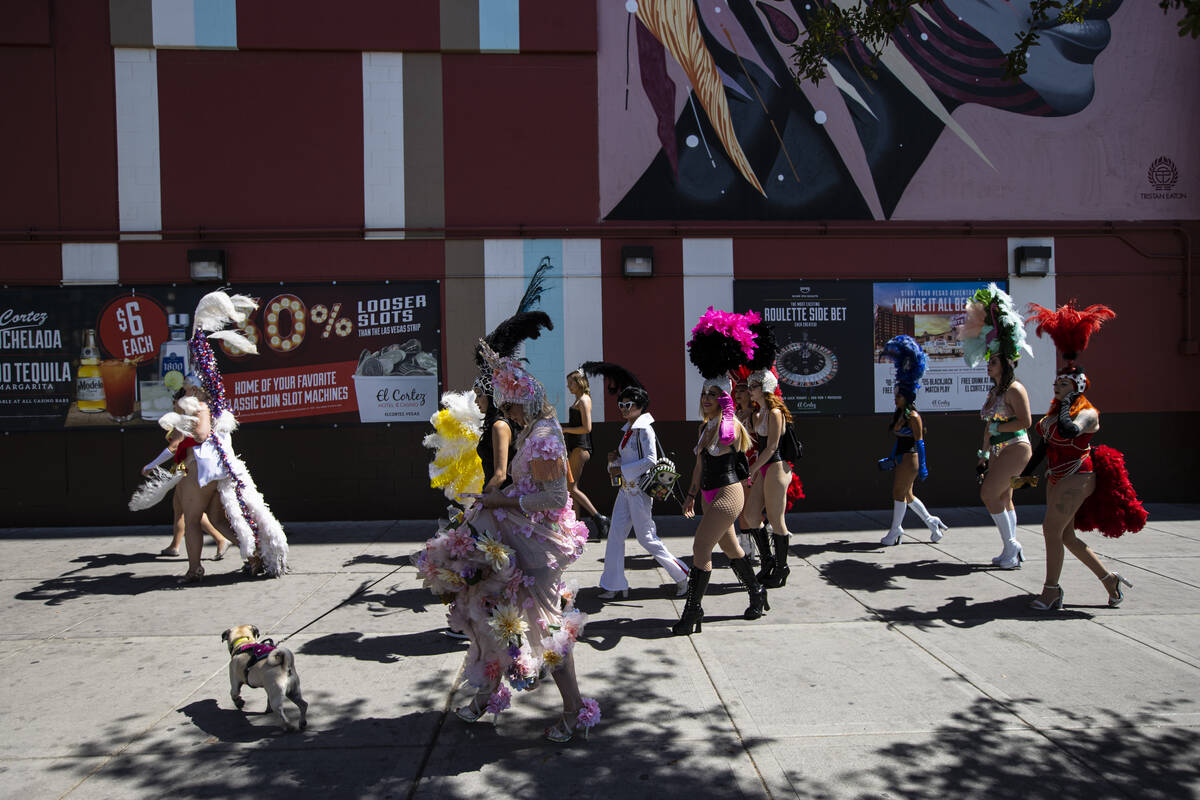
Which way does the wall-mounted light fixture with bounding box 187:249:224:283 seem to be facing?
toward the camera

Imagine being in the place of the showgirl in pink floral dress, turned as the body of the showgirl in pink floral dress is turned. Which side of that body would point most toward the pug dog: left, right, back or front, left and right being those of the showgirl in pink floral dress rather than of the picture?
front

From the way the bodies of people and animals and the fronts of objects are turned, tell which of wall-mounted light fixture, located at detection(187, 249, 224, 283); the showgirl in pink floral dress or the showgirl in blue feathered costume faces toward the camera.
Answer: the wall-mounted light fixture

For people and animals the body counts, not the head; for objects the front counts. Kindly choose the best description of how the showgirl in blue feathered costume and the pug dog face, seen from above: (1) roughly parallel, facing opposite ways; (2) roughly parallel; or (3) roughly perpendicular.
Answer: roughly parallel

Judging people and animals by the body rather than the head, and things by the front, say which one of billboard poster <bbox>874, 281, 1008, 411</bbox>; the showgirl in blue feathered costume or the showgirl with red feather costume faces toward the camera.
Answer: the billboard poster

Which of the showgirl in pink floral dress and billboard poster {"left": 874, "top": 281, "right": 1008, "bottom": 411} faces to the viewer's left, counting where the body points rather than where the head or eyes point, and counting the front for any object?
the showgirl in pink floral dress

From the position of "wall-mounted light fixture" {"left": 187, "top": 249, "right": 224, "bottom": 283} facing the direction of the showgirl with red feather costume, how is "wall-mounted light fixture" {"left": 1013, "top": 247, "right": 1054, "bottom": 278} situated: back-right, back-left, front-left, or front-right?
front-left

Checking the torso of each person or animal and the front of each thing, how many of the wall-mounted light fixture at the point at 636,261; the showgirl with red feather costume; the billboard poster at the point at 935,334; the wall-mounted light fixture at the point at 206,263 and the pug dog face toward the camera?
3

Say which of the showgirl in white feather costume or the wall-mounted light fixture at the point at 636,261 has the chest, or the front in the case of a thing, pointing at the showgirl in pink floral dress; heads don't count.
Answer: the wall-mounted light fixture

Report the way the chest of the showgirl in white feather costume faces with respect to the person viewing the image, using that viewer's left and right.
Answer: facing to the left of the viewer

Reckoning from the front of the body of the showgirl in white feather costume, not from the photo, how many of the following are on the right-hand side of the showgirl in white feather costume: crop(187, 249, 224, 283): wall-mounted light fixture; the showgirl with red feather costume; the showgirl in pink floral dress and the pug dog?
1

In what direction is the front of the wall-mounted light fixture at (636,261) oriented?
toward the camera

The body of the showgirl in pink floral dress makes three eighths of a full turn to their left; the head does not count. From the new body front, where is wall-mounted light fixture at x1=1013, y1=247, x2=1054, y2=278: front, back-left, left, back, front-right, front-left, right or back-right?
left

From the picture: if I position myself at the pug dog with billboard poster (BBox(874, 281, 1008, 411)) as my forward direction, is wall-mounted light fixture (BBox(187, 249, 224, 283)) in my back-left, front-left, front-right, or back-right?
front-left

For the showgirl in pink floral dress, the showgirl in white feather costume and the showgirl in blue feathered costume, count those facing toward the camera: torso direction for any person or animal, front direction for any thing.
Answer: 0

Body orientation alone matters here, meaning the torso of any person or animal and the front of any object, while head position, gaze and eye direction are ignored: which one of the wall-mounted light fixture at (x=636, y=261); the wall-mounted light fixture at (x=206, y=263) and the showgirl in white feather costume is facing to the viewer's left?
the showgirl in white feather costume

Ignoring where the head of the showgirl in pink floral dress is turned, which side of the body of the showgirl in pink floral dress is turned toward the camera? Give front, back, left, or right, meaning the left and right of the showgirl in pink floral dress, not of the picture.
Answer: left

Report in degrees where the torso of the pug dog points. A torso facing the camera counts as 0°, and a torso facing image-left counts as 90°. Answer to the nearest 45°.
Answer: approximately 135°

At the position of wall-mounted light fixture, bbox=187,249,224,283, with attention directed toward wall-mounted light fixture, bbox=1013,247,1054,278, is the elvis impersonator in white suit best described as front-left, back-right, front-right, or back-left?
front-right

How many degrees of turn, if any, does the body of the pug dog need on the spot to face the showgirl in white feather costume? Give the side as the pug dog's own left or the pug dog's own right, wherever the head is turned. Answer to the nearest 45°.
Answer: approximately 45° to the pug dog's own right
